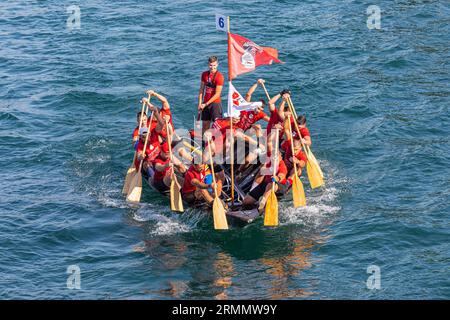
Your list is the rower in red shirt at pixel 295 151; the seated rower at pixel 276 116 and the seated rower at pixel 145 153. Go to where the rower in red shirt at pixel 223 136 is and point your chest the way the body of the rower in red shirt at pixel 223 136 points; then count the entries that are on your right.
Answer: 1

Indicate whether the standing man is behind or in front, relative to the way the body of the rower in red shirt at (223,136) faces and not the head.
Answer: behind

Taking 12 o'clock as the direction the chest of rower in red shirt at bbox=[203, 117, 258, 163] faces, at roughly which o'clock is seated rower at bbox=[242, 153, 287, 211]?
The seated rower is roughly at 11 o'clock from the rower in red shirt.

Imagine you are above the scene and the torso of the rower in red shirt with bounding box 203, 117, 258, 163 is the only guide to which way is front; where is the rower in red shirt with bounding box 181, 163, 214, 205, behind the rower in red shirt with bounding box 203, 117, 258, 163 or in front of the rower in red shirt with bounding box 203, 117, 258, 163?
in front

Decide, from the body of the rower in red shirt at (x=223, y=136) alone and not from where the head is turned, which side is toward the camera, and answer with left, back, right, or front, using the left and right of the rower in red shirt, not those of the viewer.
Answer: front

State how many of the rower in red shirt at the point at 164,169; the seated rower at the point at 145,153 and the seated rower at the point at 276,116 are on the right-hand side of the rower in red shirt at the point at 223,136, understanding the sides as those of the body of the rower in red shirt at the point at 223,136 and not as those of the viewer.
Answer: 2

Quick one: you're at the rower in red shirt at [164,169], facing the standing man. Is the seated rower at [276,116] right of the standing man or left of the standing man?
right

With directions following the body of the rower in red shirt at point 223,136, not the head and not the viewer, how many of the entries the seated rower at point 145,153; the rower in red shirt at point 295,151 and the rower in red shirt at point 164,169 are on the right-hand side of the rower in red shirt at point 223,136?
2

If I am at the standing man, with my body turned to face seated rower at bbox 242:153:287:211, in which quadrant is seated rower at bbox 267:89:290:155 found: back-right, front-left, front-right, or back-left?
front-left

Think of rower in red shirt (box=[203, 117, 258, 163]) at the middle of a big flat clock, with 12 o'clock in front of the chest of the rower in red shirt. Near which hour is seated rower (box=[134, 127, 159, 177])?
The seated rower is roughly at 3 o'clock from the rower in red shirt.

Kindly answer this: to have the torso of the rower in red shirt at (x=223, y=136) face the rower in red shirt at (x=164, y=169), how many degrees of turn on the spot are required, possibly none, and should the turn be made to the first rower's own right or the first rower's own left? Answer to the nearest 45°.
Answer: approximately 90° to the first rower's own right
